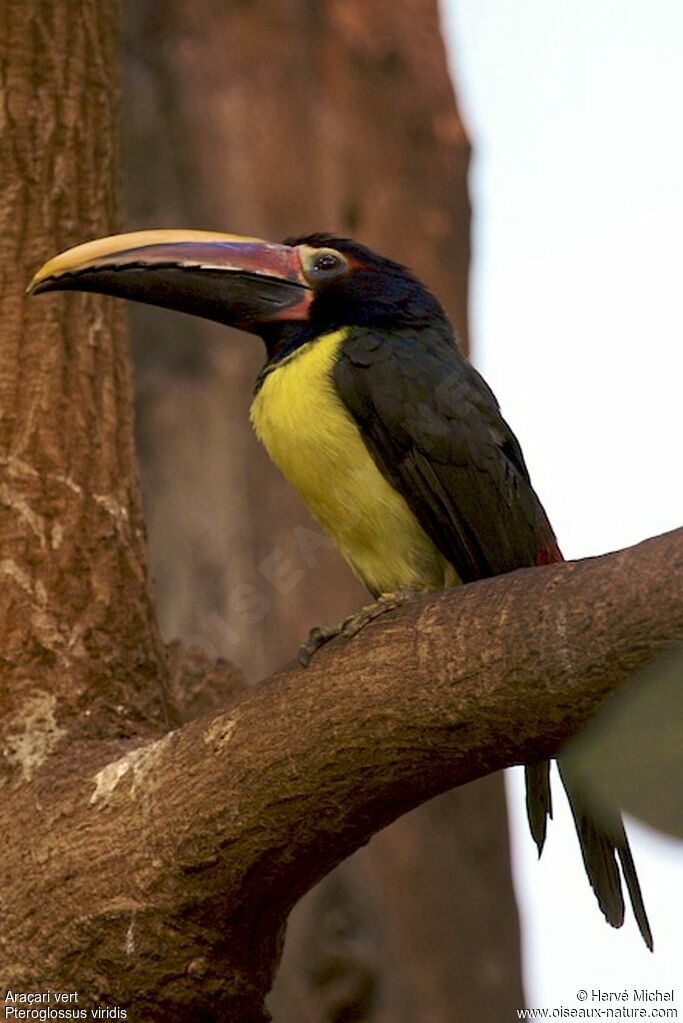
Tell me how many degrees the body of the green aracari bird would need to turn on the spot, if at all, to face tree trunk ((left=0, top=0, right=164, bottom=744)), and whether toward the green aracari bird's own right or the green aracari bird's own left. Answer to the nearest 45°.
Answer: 0° — it already faces it

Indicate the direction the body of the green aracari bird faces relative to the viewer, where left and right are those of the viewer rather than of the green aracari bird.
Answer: facing to the left of the viewer

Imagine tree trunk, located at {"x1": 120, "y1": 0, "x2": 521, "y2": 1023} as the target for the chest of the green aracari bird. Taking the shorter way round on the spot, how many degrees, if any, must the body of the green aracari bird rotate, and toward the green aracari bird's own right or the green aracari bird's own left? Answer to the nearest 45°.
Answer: approximately 90° to the green aracari bird's own right
